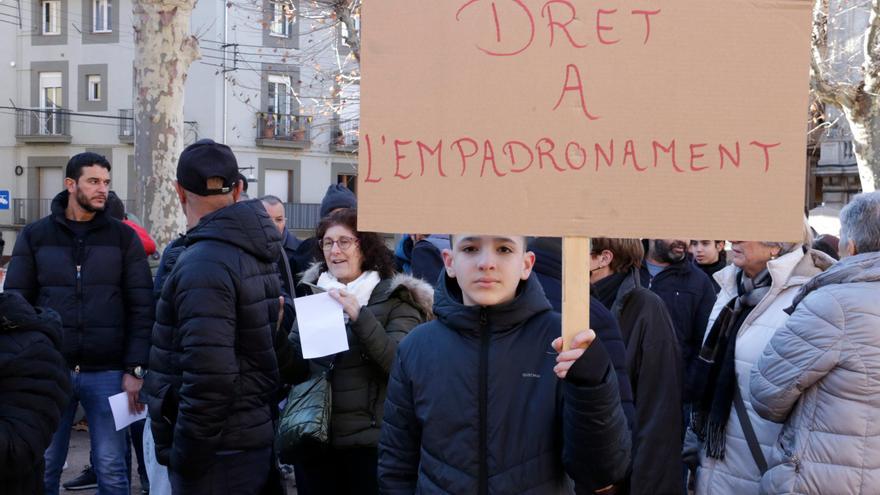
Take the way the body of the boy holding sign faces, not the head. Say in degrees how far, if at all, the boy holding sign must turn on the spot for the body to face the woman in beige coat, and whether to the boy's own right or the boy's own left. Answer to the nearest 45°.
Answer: approximately 135° to the boy's own left

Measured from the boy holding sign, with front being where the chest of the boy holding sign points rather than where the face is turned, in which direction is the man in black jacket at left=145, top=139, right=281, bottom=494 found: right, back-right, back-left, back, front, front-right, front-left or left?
back-right

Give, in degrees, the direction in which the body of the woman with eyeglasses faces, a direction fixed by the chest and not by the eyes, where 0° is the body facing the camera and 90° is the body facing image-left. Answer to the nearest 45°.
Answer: approximately 45°

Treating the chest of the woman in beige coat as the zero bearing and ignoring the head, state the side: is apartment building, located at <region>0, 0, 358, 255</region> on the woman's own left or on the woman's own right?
on the woman's own right

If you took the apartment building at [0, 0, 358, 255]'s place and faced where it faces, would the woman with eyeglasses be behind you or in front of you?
in front

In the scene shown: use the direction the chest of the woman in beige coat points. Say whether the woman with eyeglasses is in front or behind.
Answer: in front

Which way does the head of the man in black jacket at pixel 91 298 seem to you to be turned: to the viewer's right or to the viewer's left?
to the viewer's right

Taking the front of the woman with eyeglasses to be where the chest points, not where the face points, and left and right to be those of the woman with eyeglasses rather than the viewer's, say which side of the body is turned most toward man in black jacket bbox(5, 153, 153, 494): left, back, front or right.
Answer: right
